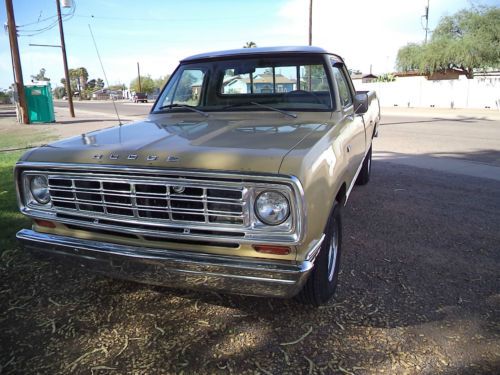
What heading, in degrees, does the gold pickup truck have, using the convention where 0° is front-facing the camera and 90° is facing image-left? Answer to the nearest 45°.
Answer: approximately 45°

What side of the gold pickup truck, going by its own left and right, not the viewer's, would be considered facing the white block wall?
back

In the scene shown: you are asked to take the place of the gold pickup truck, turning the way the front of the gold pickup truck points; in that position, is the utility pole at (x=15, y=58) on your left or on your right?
on your right

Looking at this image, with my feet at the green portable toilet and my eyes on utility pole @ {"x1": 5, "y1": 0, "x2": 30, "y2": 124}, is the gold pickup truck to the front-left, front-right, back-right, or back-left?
front-left

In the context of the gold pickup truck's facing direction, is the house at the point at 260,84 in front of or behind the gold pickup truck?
behind

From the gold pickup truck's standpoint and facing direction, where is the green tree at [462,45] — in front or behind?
behind

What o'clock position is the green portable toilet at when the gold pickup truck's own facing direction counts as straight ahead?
The green portable toilet is roughly at 4 o'clock from the gold pickup truck.
